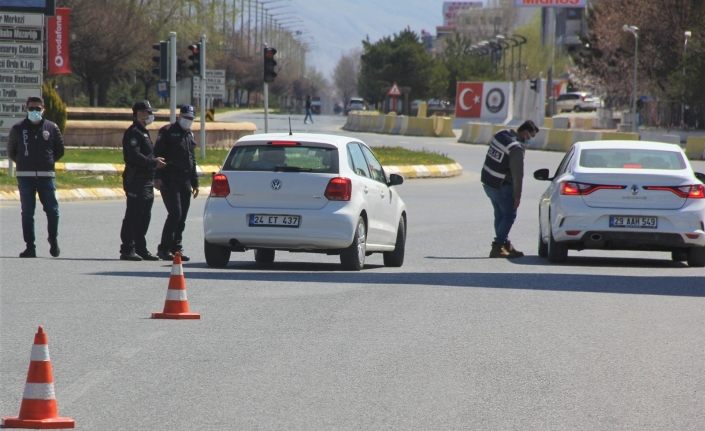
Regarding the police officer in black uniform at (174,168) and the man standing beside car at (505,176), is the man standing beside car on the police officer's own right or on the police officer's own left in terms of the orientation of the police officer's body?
on the police officer's own left

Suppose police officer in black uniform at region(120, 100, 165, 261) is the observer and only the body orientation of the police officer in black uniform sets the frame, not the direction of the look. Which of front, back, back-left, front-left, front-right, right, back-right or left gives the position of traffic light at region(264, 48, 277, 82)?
left

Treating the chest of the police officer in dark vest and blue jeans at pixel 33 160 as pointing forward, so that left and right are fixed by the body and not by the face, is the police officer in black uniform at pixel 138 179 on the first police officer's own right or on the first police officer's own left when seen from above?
on the first police officer's own left

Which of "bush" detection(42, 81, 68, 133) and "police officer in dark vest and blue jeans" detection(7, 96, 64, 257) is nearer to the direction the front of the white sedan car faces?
the bush

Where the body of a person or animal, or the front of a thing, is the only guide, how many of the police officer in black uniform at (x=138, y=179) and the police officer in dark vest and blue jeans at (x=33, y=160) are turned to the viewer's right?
1

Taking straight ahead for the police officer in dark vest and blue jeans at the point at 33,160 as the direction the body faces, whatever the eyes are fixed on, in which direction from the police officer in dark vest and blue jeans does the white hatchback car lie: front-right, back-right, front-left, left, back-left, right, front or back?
front-left

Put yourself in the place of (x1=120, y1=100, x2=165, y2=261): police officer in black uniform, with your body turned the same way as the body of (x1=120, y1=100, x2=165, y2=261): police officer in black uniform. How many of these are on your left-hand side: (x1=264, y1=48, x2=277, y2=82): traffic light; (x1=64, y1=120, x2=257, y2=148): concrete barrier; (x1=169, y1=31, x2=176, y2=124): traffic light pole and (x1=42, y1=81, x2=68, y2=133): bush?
4

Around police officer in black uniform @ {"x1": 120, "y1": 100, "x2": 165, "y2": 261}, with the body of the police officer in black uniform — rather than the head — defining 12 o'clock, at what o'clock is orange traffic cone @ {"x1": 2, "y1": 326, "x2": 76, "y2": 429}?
The orange traffic cone is roughly at 3 o'clock from the police officer in black uniform.

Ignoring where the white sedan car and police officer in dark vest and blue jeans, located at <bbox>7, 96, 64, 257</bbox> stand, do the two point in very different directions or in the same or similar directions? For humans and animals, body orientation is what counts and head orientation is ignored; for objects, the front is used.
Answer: very different directions

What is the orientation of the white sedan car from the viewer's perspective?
away from the camera

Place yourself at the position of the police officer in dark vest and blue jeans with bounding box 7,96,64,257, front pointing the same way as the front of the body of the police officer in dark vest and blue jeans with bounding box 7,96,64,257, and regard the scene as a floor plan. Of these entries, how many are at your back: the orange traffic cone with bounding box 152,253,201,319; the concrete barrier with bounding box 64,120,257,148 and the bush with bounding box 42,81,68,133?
2

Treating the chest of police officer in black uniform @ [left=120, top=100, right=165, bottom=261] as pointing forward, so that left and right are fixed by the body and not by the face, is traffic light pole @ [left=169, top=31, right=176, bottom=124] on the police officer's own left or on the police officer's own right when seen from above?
on the police officer's own left

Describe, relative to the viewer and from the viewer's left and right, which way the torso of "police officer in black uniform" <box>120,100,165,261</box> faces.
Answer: facing to the right of the viewer

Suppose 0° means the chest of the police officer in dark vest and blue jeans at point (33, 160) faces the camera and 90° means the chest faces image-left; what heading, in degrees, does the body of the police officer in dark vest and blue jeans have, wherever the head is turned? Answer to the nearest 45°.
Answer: approximately 0°

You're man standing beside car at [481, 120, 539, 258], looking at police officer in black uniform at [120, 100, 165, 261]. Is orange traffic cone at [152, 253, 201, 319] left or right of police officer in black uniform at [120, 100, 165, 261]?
left
